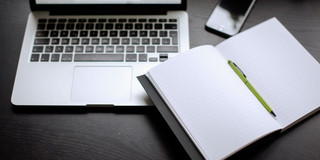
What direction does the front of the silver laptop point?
toward the camera
